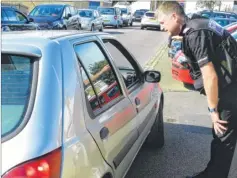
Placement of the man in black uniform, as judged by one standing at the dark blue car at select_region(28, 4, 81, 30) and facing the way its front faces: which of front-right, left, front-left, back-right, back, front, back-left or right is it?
front-left

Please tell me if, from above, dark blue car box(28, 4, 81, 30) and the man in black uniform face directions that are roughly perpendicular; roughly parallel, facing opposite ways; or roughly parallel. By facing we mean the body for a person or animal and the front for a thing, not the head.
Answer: roughly perpendicular

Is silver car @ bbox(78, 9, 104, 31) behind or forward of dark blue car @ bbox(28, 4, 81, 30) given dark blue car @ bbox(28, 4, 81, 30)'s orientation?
behind

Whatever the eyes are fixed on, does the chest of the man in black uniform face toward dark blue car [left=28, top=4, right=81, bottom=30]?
no

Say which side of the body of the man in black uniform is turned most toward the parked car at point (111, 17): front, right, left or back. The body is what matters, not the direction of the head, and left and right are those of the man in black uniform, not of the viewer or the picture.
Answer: right

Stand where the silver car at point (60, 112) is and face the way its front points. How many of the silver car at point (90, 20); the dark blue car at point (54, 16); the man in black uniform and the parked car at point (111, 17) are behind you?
0

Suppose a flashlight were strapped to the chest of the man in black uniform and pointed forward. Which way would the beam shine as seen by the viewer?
to the viewer's left

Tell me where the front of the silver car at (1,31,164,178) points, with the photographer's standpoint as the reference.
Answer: facing away from the viewer and to the right of the viewer

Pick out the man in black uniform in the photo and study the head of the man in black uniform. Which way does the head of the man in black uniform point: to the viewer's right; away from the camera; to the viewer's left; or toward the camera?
to the viewer's left

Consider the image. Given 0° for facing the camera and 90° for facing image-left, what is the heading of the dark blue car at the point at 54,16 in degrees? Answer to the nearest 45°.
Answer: approximately 45°

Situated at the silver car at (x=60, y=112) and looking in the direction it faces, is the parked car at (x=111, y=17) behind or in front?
in front

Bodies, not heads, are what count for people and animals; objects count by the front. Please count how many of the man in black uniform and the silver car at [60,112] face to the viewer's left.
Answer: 1
